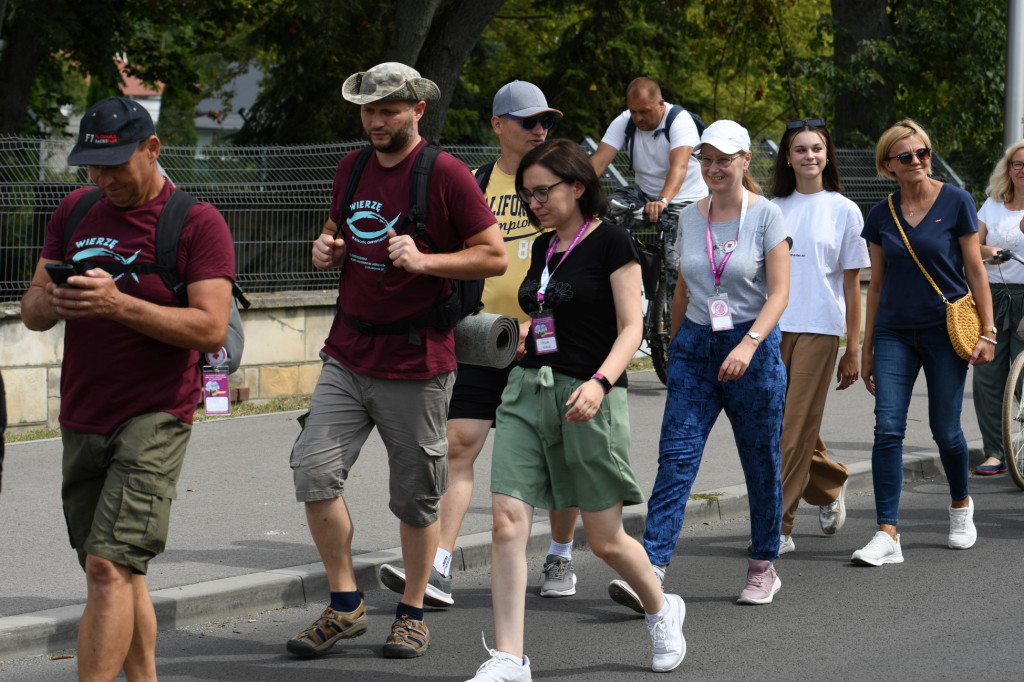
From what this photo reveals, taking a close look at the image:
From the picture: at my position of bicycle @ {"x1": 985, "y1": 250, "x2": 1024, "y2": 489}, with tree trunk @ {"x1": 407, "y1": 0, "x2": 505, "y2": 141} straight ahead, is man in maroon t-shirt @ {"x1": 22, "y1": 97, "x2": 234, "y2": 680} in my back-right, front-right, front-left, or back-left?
back-left

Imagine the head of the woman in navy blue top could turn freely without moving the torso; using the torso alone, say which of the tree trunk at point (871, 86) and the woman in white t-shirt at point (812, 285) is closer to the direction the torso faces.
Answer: the woman in white t-shirt

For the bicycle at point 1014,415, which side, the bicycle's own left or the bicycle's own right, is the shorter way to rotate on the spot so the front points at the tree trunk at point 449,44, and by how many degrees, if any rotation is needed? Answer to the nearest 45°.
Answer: approximately 90° to the bicycle's own right

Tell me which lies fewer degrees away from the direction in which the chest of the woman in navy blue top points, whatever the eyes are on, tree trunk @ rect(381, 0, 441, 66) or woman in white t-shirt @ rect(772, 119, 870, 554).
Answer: the woman in white t-shirt

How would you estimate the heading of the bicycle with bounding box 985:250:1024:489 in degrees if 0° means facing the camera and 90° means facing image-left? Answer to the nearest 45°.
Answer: approximately 45°

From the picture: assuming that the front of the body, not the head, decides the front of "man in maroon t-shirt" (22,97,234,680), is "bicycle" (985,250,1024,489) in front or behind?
behind

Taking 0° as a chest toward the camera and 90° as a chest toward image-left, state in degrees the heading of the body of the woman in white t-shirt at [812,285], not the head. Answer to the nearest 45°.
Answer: approximately 45°

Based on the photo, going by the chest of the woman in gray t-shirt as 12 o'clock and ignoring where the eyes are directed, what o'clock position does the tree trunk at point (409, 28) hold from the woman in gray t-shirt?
The tree trunk is roughly at 4 o'clock from the woman in gray t-shirt.

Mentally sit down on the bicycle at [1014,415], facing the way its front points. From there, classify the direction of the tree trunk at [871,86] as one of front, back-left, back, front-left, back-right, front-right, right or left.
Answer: back-right
